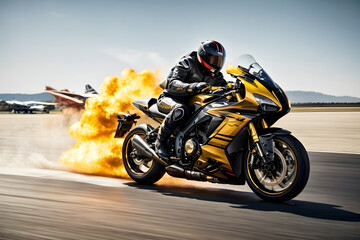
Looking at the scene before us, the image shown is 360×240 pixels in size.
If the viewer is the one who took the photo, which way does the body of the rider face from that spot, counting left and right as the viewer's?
facing the viewer and to the right of the viewer

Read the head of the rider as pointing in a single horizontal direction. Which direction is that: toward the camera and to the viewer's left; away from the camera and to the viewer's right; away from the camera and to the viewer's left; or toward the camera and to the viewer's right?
toward the camera and to the viewer's right

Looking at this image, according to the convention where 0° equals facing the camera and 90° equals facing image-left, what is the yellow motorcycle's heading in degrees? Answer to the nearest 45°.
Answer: approximately 315°
